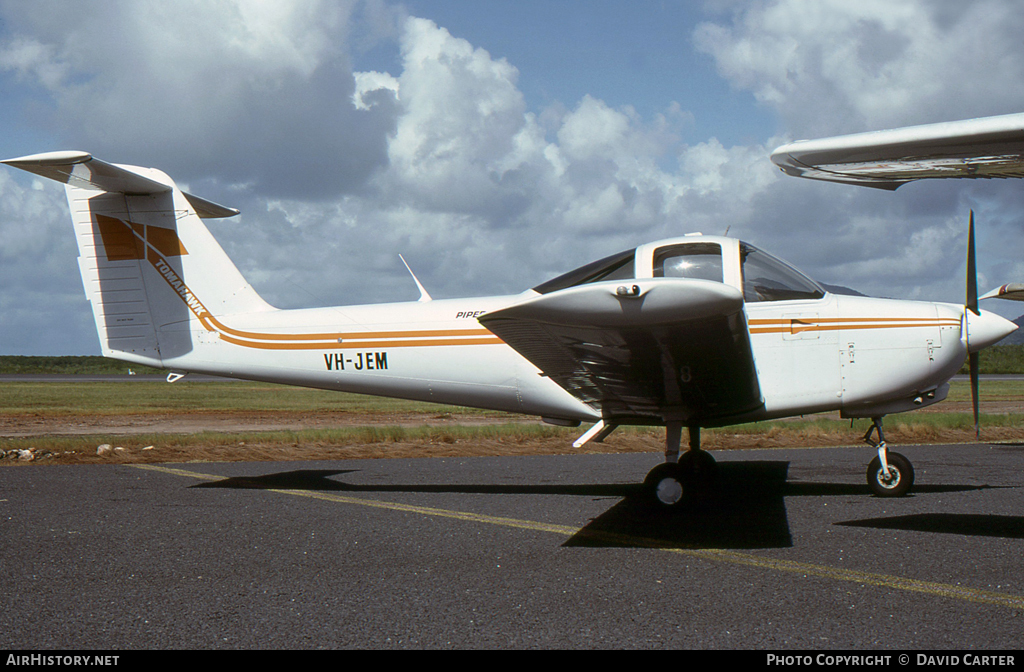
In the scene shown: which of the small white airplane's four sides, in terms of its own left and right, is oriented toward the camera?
right
